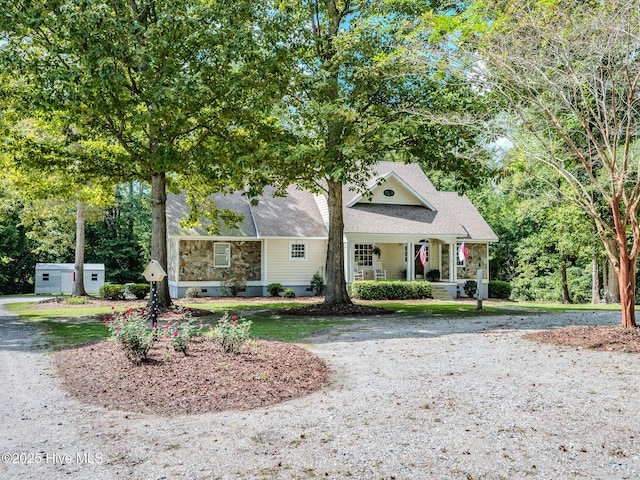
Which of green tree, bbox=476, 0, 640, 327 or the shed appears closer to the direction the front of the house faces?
the green tree

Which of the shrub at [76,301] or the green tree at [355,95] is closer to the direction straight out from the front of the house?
the green tree

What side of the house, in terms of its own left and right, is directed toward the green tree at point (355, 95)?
front

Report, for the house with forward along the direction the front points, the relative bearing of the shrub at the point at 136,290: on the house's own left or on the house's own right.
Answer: on the house's own right

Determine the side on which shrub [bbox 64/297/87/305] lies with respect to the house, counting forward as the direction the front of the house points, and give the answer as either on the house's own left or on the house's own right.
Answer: on the house's own right

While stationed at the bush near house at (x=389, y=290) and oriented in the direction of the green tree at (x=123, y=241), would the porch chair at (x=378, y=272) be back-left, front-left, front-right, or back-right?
front-right

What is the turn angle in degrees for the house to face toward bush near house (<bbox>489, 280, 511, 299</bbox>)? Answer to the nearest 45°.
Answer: approximately 90° to its left

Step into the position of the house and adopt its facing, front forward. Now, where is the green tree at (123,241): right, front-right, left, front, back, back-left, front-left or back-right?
back-right

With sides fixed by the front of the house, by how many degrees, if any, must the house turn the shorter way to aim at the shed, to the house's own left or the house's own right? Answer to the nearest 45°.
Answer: approximately 135° to the house's own right

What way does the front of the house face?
toward the camera
